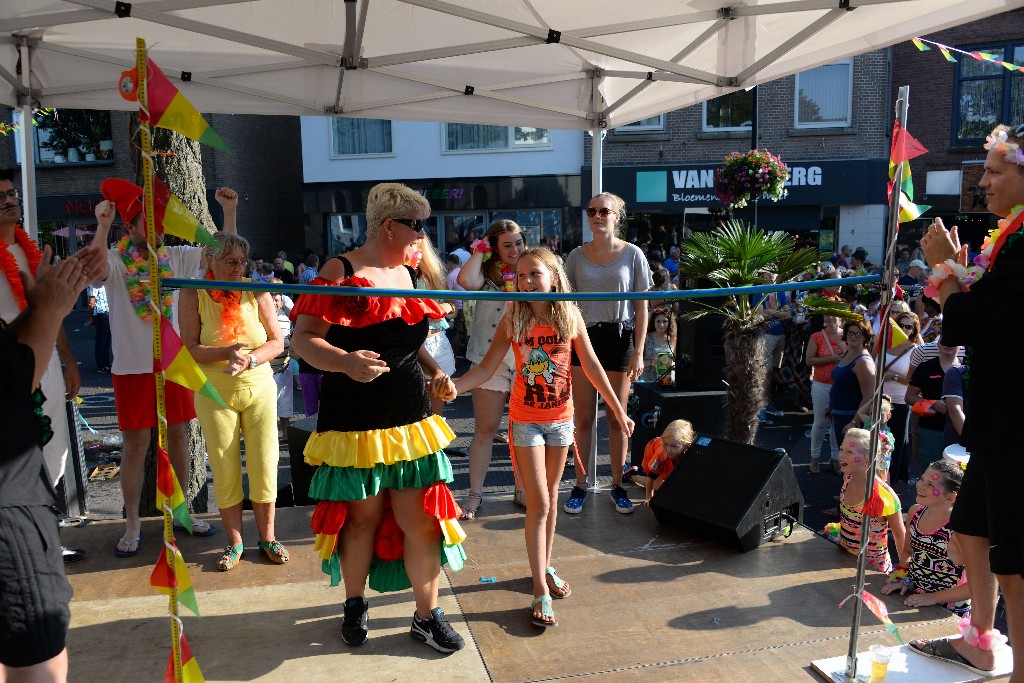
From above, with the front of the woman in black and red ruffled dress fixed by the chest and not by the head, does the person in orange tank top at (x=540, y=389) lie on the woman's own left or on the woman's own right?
on the woman's own left

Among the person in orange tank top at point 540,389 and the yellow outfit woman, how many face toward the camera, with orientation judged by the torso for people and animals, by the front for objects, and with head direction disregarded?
2

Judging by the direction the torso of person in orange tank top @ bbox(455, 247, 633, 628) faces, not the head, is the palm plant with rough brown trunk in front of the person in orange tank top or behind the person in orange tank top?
behind

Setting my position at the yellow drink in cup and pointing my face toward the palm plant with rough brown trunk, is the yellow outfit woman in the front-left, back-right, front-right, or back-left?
front-left

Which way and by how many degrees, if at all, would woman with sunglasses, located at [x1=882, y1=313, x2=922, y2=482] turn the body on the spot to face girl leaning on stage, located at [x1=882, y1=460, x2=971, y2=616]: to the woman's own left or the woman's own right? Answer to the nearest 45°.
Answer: approximately 45° to the woman's own left

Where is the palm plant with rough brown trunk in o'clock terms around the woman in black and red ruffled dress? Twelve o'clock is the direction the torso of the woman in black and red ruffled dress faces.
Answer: The palm plant with rough brown trunk is roughly at 9 o'clock from the woman in black and red ruffled dress.

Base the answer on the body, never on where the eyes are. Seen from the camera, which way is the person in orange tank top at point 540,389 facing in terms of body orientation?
toward the camera

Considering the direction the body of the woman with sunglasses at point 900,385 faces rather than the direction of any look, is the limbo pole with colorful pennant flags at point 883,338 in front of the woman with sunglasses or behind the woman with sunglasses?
in front

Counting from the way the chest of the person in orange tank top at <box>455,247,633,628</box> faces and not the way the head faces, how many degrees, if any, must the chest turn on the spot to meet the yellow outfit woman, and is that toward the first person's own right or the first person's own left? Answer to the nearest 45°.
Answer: approximately 90° to the first person's own right

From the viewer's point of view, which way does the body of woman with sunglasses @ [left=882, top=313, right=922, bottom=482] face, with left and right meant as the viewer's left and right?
facing the viewer and to the left of the viewer

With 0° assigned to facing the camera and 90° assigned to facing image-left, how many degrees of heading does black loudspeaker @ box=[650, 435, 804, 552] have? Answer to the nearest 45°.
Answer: approximately 45°

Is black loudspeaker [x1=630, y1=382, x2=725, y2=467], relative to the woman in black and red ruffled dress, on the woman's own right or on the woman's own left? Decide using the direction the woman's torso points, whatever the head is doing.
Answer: on the woman's own left

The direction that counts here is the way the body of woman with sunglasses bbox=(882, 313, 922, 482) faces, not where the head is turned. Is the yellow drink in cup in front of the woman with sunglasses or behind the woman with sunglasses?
in front

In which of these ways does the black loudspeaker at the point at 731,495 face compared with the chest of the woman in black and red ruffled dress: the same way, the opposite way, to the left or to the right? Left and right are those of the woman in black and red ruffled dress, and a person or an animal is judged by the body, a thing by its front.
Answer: to the right

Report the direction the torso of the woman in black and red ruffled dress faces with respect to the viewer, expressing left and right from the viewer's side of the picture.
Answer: facing the viewer and to the right of the viewer

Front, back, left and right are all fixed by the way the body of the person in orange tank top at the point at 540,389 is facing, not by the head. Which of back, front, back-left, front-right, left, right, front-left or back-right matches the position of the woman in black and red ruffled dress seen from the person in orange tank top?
front-right

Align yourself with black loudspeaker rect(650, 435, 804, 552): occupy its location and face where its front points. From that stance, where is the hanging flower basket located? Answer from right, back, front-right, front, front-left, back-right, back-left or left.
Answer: back-right

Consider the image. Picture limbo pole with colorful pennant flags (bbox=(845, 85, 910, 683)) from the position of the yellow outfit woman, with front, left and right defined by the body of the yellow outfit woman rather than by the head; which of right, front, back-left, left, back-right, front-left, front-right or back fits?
front-left

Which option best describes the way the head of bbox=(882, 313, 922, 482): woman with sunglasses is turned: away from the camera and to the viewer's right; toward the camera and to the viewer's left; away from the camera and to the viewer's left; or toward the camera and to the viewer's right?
toward the camera and to the viewer's left
